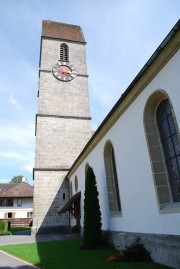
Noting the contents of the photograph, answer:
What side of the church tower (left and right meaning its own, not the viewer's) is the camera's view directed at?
front

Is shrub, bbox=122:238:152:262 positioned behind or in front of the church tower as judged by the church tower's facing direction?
in front
